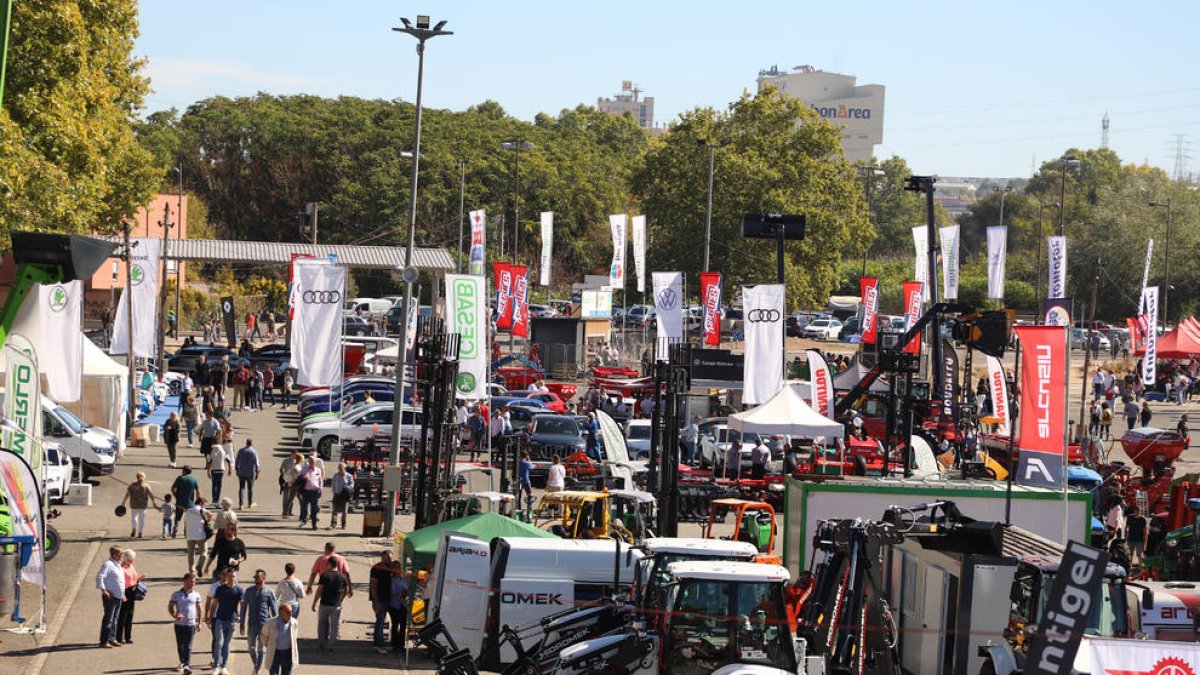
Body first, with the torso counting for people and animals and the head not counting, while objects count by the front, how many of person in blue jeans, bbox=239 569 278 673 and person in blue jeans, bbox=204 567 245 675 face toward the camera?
2

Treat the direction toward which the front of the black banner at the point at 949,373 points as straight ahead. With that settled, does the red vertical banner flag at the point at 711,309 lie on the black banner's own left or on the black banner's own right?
on the black banner's own right

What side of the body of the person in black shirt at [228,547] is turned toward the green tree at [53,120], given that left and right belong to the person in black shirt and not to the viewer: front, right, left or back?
back
